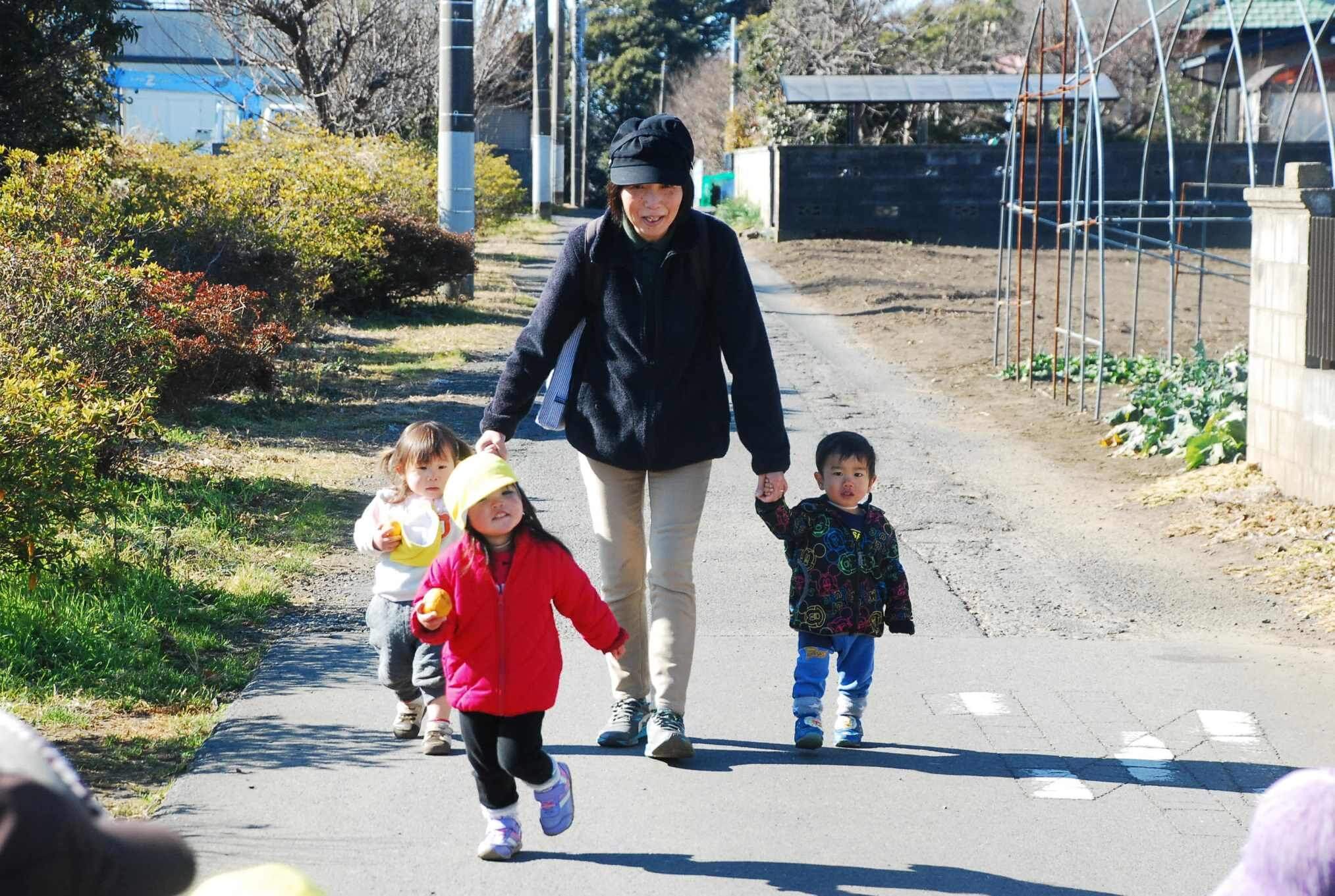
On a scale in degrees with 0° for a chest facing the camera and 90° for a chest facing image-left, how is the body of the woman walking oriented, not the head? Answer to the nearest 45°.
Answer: approximately 0°

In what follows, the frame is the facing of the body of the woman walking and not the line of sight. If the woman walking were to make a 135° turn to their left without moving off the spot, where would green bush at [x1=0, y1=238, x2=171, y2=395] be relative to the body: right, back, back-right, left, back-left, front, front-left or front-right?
left

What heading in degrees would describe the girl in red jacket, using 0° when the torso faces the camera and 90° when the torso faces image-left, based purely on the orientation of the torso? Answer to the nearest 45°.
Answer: approximately 0°

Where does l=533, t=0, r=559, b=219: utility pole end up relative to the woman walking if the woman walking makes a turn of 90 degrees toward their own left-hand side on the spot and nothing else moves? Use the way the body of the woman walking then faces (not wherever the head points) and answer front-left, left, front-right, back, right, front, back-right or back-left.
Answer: left

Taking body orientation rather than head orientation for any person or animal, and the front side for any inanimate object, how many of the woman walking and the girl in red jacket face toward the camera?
2

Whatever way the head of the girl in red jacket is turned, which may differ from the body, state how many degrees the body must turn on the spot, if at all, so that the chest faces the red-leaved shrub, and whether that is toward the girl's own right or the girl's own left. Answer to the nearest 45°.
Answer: approximately 180°

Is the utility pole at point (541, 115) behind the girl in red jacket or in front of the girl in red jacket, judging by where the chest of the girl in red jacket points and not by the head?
behind

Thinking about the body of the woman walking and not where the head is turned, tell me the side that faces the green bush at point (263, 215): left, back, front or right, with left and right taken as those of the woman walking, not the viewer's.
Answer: back

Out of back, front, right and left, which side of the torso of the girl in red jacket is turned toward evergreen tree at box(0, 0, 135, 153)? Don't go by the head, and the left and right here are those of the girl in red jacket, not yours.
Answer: back
